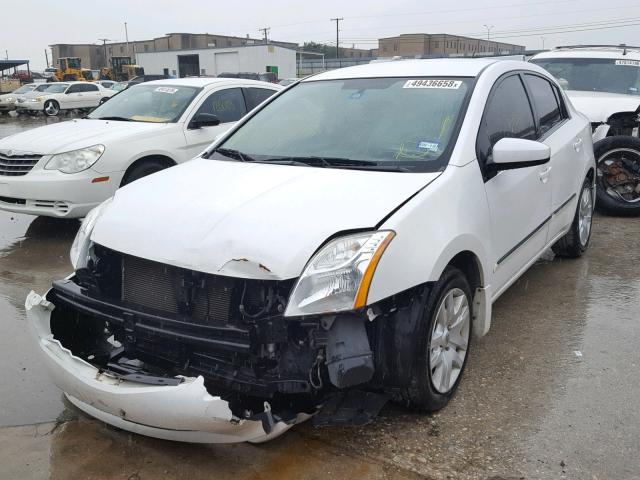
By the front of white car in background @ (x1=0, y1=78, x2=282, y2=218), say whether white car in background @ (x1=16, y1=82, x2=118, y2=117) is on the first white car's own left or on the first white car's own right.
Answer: on the first white car's own right

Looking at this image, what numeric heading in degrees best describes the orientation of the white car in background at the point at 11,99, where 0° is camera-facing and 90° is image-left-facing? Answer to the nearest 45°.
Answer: approximately 45°

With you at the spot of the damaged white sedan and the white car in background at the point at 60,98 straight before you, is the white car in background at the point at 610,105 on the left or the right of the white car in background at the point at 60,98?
right

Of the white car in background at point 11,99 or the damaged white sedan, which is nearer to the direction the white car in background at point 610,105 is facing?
the damaged white sedan

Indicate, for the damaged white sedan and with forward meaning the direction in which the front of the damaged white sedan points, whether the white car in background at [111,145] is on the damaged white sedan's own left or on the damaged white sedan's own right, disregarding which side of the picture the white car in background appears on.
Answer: on the damaged white sedan's own right

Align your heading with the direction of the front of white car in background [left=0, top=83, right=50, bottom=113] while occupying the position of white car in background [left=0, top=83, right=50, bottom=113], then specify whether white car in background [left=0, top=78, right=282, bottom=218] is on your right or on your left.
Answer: on your left

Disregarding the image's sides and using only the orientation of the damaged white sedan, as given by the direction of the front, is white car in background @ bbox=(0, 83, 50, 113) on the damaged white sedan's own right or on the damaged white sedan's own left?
on the damaged white sedan's own right
